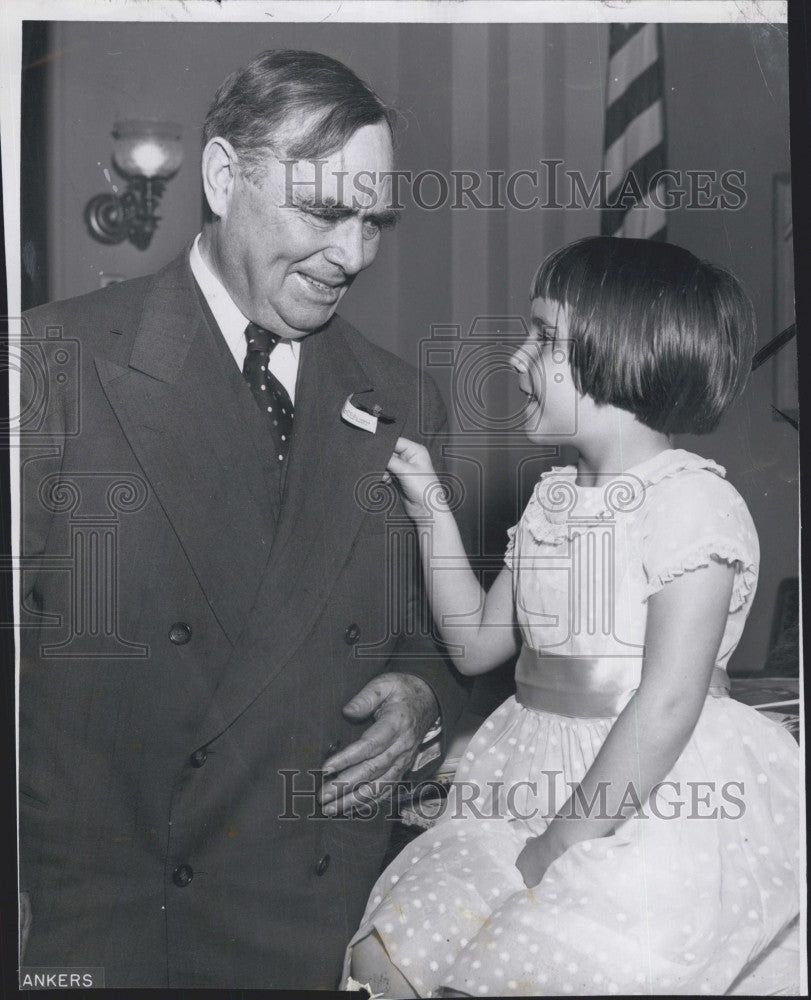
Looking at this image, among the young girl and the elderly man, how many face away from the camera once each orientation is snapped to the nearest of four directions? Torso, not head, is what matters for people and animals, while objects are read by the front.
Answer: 0

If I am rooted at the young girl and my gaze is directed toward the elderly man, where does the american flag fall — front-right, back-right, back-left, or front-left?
back-right

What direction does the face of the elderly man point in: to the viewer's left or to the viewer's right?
to the viewer's right

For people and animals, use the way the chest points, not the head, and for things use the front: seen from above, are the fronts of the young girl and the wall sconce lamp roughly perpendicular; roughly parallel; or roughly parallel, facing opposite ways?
roughly perpendicular

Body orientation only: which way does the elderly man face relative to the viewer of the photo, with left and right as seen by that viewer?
facing the viewer and to the right of the viewer

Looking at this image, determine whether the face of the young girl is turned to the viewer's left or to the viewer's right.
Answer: to the viewer's left

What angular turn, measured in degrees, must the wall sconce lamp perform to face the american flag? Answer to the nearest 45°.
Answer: approximately 45° to its left

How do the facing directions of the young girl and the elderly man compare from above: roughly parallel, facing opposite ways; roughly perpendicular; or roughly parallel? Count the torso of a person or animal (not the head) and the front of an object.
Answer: roughly perpendicular

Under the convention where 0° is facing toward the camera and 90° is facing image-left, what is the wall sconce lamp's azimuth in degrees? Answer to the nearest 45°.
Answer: approximately 315°
